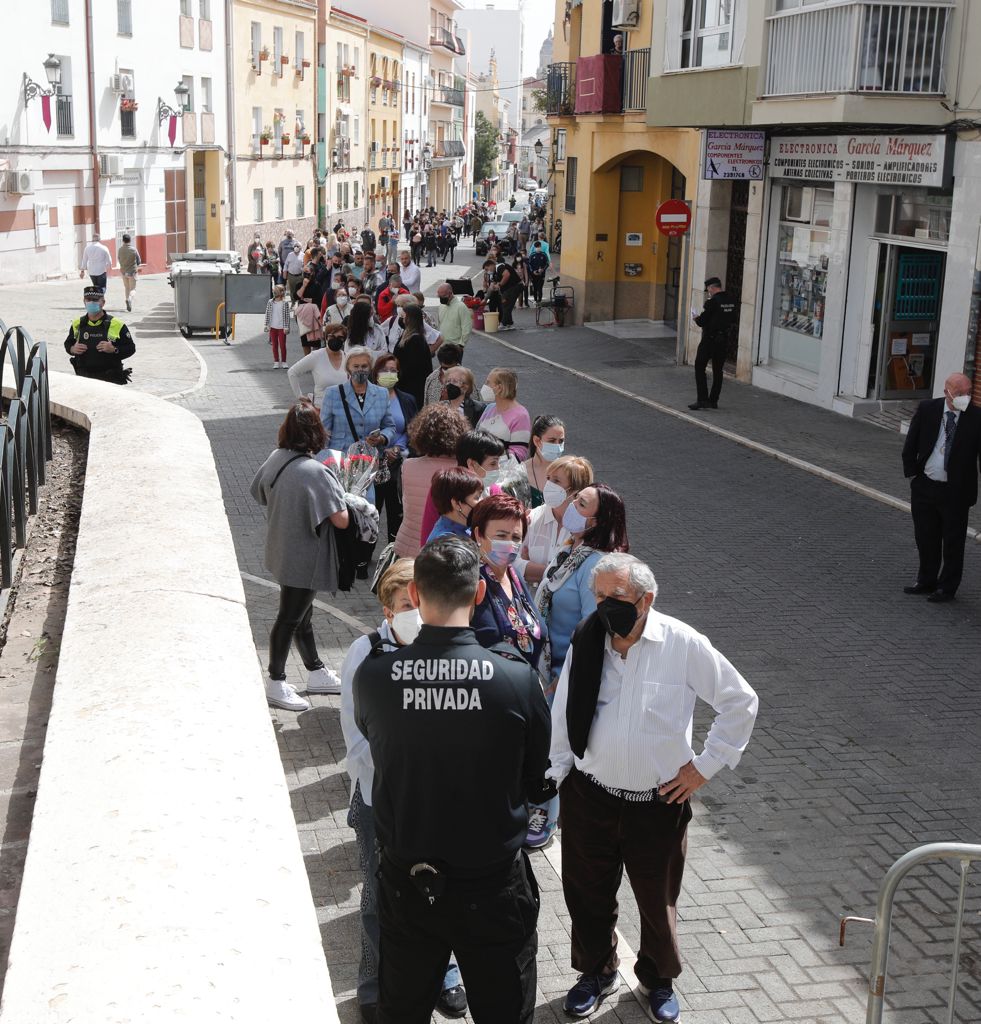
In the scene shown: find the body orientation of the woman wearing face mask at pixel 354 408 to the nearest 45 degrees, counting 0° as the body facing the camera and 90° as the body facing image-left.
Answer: approximately 0°

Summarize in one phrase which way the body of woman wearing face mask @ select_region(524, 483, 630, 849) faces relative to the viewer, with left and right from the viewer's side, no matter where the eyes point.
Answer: facing the viewer and to the left of the viewer

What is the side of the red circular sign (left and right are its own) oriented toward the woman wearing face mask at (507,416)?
front

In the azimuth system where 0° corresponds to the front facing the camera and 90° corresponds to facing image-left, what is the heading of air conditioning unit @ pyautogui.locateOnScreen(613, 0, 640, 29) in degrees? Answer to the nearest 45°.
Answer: approximately 45°

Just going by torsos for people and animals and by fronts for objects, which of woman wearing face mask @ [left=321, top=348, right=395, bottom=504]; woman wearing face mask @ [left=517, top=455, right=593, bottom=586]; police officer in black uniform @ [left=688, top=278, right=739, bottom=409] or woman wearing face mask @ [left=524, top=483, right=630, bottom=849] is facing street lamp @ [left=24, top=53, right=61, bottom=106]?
the police officer in black uniform

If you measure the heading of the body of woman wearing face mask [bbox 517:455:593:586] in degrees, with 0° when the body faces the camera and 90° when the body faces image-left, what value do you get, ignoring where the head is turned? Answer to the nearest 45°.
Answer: approximately 45°

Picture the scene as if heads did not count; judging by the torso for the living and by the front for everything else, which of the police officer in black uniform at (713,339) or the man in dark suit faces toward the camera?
the man in dark suit

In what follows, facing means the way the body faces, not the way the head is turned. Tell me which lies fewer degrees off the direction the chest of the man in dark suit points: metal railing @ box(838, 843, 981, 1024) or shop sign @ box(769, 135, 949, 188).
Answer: the metal railing

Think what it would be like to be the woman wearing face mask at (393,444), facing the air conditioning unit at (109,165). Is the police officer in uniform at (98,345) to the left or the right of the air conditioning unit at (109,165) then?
left

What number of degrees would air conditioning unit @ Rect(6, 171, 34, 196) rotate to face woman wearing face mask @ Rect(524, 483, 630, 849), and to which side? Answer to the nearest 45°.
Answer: approximately 45° to its right

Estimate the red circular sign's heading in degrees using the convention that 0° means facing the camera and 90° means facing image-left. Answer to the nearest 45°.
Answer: approximately 0°

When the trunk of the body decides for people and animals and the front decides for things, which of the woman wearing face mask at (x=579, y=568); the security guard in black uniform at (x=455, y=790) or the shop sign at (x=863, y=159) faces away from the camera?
the security guard in black uniform

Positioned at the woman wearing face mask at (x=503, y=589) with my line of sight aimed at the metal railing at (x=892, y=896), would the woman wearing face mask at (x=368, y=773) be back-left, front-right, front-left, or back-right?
front-right

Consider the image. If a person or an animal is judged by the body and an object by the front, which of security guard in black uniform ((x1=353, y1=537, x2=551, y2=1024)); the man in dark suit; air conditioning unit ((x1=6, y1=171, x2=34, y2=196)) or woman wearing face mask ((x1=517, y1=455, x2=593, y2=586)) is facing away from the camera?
the security guard in black uniform

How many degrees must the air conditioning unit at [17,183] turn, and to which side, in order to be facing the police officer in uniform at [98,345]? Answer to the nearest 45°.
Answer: approximately 45° to its right

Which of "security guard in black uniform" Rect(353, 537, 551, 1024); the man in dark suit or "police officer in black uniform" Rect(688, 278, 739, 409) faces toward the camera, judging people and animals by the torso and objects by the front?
the man in dark suit

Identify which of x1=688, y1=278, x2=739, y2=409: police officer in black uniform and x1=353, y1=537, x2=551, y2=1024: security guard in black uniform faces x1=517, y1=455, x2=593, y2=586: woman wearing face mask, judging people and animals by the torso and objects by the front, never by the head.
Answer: x1=353, y1=537, x2=551, y2=1024: security guard in black uniform

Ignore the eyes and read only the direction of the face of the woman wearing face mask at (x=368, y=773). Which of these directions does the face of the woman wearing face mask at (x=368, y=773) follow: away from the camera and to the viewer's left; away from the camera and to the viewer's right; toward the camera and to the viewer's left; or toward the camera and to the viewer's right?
toward the camera and to the viewer's right

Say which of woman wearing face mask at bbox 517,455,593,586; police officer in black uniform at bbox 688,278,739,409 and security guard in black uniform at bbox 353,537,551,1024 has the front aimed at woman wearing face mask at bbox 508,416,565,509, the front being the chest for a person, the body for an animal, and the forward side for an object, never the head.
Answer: security guard in black uniform at bbox 353,537,551,1024

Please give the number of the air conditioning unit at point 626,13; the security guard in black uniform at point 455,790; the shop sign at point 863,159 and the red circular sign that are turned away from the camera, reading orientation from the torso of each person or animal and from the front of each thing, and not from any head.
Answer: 1

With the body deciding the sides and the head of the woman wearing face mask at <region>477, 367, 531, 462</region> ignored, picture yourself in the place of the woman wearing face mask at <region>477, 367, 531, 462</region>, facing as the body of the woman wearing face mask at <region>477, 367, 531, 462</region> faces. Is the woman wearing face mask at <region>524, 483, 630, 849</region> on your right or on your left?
on your left
